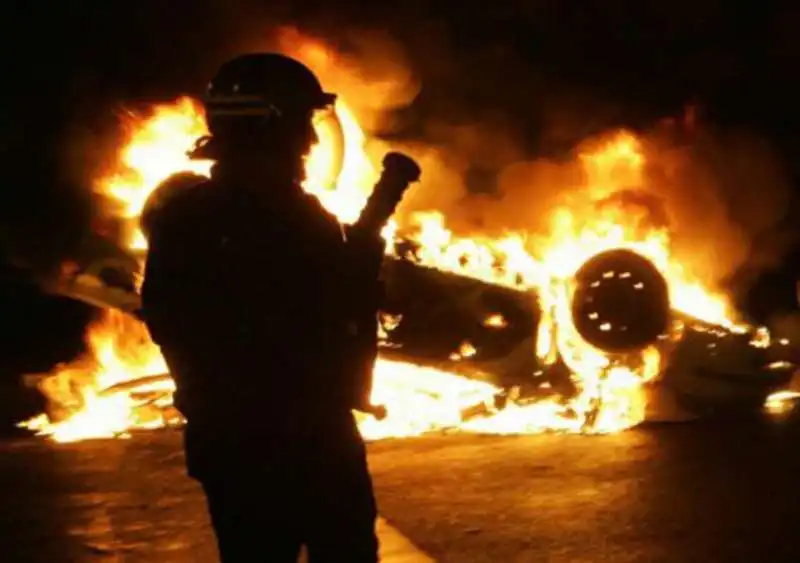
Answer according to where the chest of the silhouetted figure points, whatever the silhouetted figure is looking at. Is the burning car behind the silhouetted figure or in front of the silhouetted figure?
in front

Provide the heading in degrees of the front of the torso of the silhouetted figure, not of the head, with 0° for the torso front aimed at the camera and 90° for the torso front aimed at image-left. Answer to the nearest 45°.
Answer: approximately 225°
